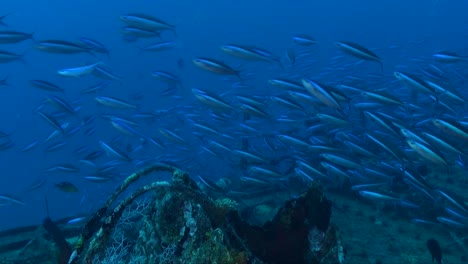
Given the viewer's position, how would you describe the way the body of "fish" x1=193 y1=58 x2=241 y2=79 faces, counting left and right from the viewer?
facing to the left of the viewer

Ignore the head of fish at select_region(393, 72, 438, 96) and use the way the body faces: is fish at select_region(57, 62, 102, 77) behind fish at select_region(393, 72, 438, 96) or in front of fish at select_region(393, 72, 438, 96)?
in front

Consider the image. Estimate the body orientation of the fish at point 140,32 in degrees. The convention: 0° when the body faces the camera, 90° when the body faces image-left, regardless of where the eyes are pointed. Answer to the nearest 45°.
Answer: approximately 90°

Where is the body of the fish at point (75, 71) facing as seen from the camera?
to the viewer's left

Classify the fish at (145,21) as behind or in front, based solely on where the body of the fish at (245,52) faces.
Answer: in front
